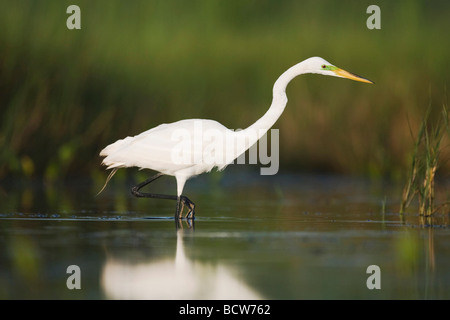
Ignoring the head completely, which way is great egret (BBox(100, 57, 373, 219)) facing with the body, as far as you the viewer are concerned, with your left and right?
facing to the right of the viewer

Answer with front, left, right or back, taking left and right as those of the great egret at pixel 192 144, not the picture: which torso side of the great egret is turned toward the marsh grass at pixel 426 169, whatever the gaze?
front
